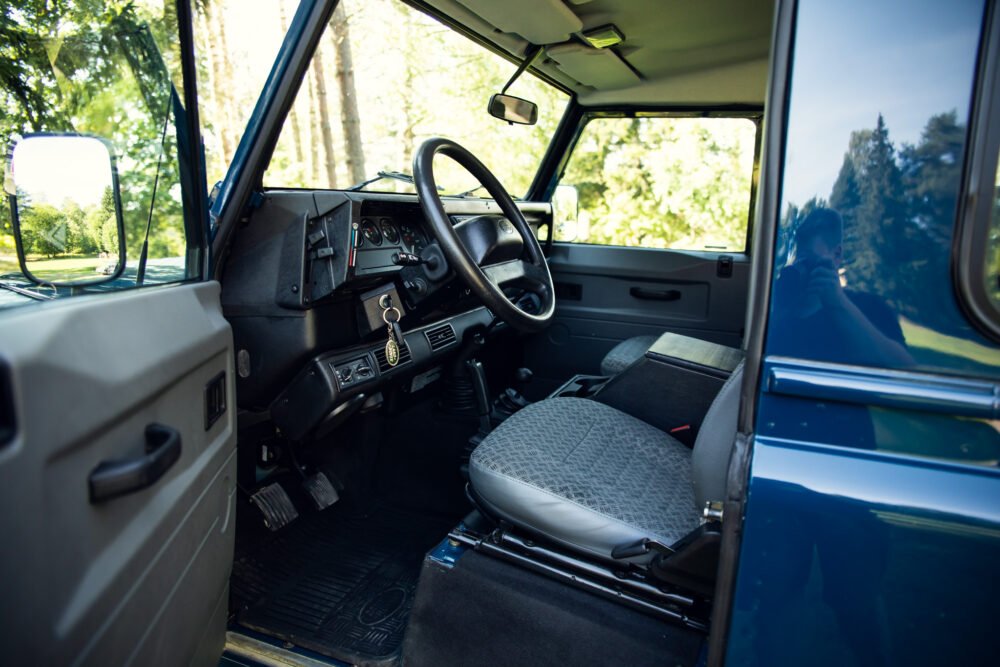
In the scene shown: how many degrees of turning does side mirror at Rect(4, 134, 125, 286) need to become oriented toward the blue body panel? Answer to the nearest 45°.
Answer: approximately 45° to its left

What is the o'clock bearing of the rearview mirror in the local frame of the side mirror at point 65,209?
The rearview mirror is roughly at 8 o'clock from the side mirror.

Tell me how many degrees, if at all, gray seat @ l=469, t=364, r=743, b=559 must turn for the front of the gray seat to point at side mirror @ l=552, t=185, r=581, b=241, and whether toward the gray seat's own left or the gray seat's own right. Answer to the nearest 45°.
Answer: approximately 45° to the gray seat's own right

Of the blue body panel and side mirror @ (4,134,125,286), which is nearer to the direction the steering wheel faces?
the blue body panel

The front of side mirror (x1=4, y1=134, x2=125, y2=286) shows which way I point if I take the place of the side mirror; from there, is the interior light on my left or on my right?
on my left

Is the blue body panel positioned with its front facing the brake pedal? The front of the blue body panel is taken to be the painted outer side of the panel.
no

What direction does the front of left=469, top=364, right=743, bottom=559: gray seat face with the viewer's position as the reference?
facing away from the viewer and to the left of the viewer

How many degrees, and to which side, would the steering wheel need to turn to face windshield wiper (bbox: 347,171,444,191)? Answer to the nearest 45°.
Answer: approximately 180°

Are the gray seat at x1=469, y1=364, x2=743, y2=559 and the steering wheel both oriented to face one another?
yes

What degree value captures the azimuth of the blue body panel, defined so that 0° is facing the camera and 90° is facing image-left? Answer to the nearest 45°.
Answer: approximately 0°

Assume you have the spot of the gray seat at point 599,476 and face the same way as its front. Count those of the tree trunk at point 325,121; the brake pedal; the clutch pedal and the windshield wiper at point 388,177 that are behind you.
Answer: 0

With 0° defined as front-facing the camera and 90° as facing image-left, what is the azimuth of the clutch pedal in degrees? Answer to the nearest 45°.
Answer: approximately 315°

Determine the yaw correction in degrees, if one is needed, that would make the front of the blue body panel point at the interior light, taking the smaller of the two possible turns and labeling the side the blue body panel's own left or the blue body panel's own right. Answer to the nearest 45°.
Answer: approximately 135° to the blue body panel's own right

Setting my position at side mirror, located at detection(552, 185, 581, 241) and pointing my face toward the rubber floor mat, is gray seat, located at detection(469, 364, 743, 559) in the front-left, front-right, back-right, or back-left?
front-left

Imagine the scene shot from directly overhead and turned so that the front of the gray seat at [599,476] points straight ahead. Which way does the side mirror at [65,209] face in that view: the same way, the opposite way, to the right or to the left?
the opposite way

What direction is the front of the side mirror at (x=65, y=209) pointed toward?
toward the camera
